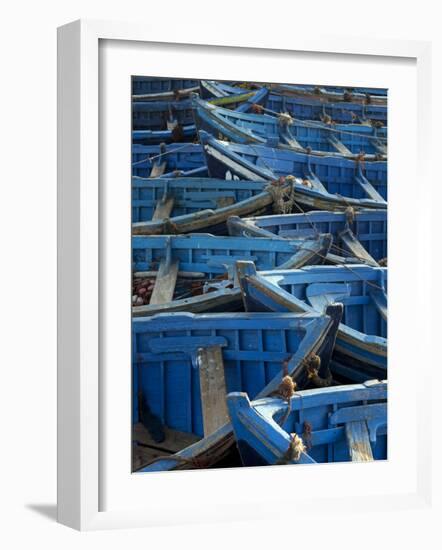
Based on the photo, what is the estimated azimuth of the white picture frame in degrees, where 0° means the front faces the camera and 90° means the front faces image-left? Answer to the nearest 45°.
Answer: approximately 315°
